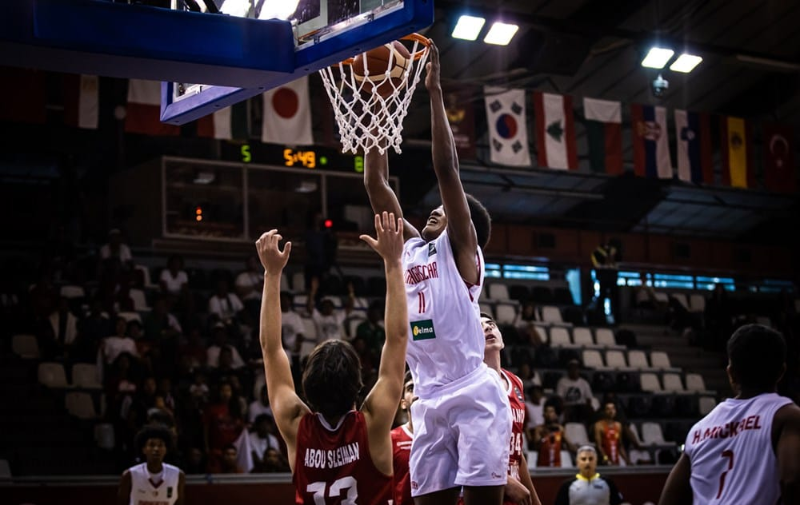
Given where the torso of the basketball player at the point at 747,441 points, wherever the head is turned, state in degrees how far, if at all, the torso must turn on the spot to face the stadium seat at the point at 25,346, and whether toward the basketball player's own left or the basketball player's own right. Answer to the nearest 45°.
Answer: approximately 45° to the basketball player's own left

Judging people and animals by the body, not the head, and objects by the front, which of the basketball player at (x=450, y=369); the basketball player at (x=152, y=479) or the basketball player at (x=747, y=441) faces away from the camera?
the basketball player at (x=747, y=441)

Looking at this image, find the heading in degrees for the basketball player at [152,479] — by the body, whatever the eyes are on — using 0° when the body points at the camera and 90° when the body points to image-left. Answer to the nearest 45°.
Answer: approximately 0°

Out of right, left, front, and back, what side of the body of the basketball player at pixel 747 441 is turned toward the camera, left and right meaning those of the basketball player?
back

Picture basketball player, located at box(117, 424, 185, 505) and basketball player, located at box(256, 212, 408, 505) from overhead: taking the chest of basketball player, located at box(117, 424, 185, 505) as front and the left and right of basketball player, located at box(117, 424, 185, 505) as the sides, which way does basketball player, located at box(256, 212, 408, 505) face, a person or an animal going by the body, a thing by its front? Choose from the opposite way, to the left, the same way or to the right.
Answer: the opposite way

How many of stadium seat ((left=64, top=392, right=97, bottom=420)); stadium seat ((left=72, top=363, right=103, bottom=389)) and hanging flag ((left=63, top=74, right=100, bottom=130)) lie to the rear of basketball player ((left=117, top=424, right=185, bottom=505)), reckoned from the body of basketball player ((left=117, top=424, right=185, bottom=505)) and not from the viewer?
3

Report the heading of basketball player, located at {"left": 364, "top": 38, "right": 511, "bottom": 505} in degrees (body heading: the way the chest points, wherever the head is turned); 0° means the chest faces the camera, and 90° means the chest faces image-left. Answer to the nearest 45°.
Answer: approximately 45°

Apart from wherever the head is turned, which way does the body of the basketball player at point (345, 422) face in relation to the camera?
away from the camera

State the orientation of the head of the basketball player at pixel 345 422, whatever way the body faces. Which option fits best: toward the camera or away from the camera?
away from the camera

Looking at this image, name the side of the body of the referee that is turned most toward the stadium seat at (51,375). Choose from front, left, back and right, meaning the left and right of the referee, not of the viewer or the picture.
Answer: right

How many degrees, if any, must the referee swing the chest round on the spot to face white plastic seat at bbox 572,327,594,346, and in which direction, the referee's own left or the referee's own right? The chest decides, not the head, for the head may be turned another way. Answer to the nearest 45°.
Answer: approximately 180°

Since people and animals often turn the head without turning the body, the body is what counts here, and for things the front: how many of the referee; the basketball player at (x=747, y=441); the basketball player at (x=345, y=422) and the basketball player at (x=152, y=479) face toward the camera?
2

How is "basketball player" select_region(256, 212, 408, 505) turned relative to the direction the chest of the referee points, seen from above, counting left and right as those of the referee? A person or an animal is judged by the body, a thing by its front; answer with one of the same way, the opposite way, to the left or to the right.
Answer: the opposite way
